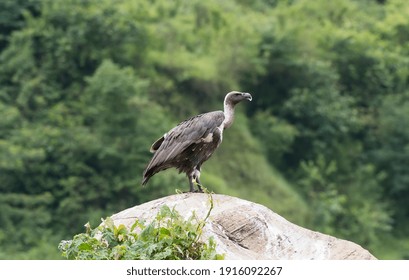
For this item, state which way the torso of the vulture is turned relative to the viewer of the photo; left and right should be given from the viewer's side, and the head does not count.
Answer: facing to the right of the viewer

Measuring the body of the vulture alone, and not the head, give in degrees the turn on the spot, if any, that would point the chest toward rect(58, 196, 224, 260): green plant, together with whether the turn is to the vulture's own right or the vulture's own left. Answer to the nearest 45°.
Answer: approximately 90° to the vulture's own right
